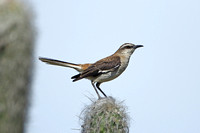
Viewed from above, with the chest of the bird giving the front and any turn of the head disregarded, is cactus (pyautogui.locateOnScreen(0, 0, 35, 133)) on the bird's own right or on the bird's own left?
on the bird's own right

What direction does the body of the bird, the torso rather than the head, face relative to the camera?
to the viewer's right
